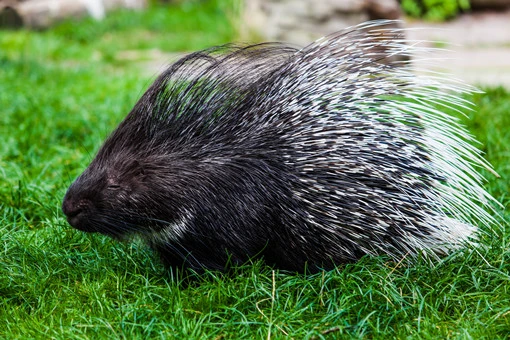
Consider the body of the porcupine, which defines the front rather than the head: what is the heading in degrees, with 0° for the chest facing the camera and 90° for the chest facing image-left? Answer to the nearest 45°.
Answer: approximately 90°

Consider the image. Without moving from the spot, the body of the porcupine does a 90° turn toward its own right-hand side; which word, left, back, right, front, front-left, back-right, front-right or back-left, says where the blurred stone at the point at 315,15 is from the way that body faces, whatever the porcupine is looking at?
front
